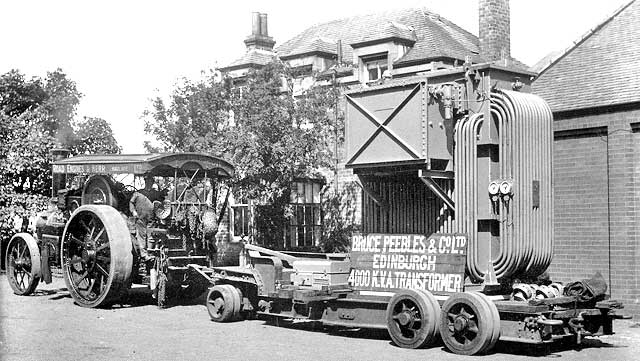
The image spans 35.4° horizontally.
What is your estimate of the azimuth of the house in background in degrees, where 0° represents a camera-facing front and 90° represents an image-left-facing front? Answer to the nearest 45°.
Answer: approximately 45°

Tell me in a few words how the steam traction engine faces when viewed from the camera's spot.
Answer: facing away from the viewer and to the left of the viewer

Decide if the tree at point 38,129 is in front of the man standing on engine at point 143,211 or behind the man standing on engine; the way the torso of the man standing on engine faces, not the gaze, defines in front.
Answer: behind

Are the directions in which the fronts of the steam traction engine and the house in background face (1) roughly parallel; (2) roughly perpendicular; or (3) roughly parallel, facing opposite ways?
roughly perpendicular

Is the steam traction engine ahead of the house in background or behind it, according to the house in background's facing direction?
ahead

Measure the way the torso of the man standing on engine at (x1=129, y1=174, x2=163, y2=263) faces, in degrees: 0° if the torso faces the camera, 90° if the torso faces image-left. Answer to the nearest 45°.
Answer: approximately 315°

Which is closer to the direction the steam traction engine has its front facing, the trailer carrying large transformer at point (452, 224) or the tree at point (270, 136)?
the tree

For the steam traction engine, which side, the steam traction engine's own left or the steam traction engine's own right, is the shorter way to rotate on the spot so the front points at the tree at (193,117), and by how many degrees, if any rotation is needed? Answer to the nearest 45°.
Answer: approximately 45° to the steam traction engine's own right

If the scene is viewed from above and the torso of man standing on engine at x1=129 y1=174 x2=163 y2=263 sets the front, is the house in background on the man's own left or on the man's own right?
on the man's own left

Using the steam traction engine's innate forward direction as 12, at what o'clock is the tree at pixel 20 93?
The tree is roughly at 1 o'clock from the steam traction engine.

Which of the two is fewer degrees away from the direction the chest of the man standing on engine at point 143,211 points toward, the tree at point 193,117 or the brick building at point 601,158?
the brick building
